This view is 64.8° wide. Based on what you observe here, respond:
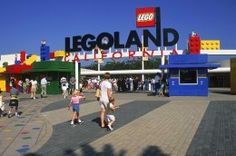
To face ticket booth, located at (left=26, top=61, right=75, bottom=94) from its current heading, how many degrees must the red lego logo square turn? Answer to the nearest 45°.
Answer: approximately 90° to its right

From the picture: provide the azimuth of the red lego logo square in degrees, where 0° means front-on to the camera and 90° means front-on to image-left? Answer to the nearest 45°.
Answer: approximately 0°

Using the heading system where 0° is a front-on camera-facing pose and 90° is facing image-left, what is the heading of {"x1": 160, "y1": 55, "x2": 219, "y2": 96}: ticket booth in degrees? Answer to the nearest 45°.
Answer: approximately 0°

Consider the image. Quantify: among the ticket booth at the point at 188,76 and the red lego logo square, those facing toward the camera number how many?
2

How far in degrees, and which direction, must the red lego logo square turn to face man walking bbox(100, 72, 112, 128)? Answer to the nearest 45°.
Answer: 0° — it already faces them

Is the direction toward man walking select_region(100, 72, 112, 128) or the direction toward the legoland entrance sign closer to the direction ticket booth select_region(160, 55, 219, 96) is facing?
the man walking

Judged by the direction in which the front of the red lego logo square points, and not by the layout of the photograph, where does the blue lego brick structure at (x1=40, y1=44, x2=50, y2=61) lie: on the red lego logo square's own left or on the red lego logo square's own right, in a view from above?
on the red lego logo square's own right
